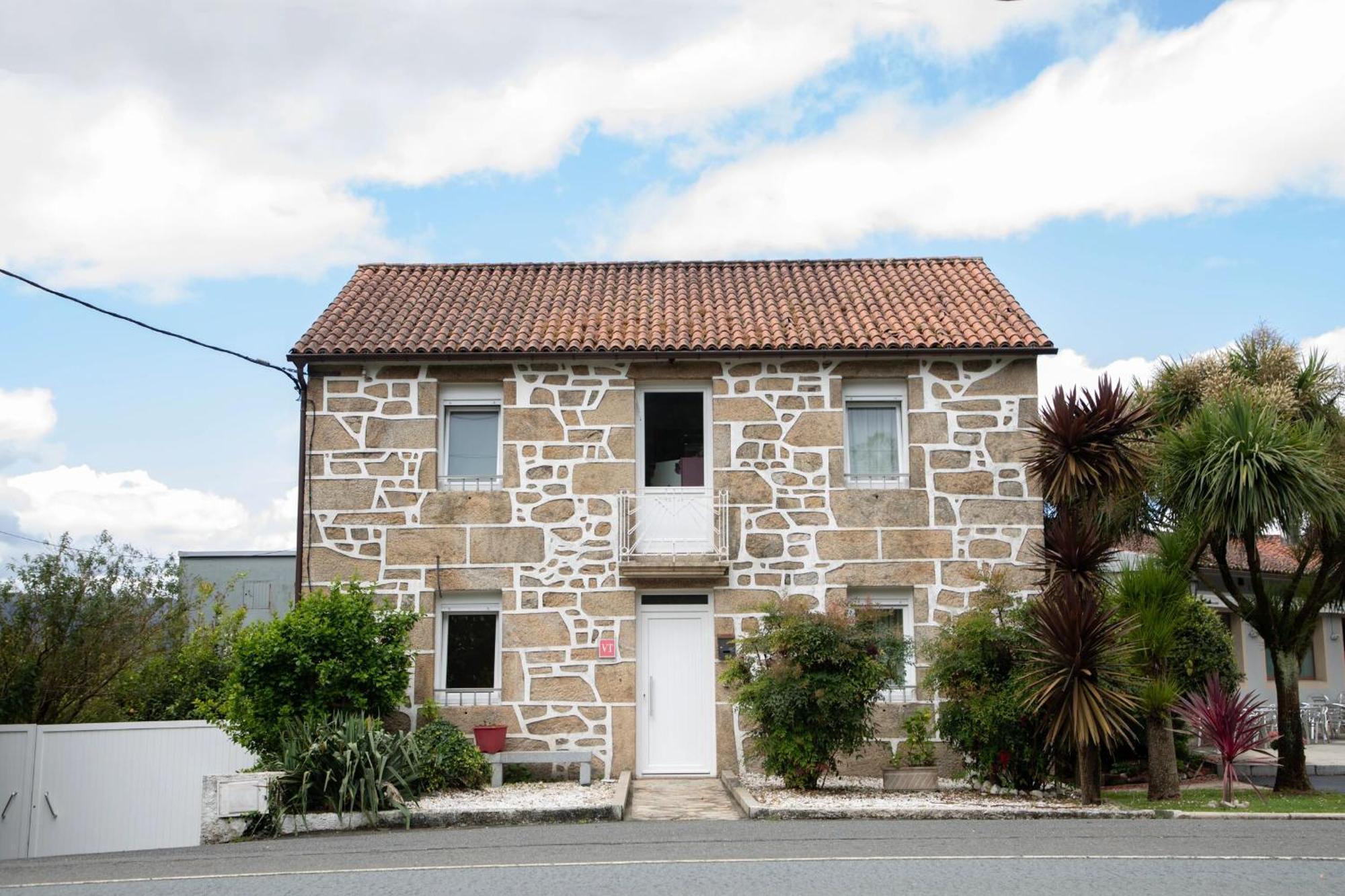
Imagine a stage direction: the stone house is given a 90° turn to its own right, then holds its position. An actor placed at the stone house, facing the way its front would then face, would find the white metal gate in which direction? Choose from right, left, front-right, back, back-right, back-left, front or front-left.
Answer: front

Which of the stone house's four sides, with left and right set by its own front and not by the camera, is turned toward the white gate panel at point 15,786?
right

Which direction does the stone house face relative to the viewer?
toward the camera

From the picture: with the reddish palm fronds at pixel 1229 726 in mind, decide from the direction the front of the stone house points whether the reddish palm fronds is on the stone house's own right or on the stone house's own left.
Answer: on the stone house's own left

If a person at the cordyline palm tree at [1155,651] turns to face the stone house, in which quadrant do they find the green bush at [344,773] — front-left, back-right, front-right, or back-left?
front-left

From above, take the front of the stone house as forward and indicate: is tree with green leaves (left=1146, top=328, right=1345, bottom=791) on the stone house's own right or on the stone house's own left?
on the stone house's own left

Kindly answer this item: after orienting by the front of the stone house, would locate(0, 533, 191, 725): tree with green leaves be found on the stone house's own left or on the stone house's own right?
on the stone house's own right

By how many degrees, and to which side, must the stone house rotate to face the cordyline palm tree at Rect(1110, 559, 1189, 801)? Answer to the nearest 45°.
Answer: approximately 45° to its left

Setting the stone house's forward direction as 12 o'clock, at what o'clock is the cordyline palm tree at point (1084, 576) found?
The cordyline palm tree is roughly at 10 o'clock from the stone house.

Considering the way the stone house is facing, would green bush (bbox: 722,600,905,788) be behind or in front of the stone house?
in front

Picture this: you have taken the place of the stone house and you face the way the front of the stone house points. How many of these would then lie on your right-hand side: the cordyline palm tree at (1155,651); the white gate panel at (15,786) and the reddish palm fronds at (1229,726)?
1
